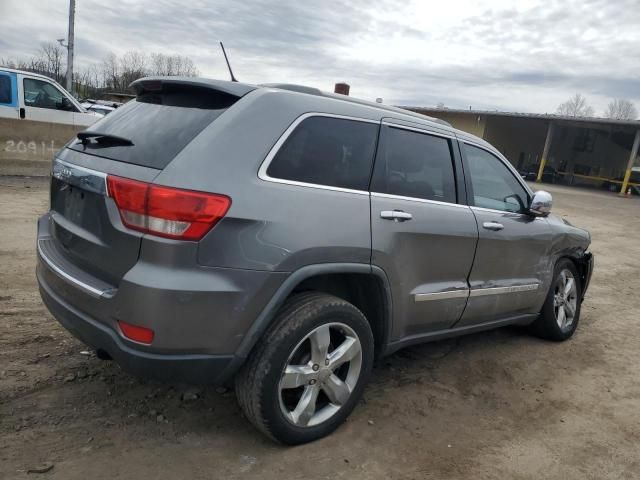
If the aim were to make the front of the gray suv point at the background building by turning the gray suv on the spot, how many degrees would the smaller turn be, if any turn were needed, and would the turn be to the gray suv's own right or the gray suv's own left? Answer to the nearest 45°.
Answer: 0° — it already faces it

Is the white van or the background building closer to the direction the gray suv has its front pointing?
the background building

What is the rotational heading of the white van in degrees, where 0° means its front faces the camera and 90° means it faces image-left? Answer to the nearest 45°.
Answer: approximately 270°

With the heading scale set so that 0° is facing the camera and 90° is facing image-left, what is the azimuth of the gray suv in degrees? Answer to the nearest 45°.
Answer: approximately 225°

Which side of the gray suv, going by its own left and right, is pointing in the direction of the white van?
left
